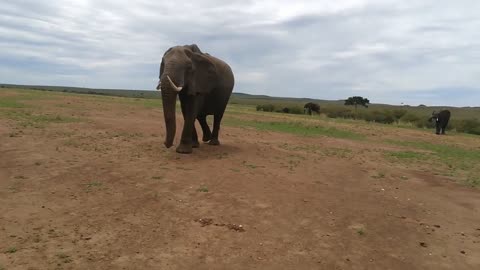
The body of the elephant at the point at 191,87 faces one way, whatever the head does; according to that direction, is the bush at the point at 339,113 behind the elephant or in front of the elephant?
behind

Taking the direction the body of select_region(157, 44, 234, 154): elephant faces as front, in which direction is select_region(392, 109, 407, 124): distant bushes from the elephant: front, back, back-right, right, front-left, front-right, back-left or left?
back

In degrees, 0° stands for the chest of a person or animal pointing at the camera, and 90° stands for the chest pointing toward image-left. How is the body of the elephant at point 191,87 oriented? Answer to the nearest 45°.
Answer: approximately 45°
